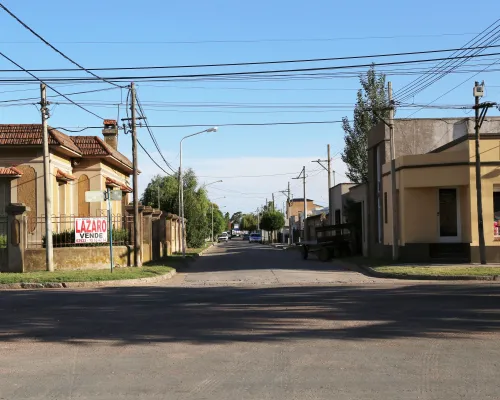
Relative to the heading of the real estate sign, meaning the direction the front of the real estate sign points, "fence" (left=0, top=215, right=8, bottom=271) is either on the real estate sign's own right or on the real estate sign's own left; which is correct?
on the real estate sign's own right

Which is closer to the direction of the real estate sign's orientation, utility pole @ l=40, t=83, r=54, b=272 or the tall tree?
the utility pole

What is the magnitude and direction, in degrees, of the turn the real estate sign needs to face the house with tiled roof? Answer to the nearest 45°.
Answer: approximately 180°

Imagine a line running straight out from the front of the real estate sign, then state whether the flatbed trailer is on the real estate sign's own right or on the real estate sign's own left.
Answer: on the real estate sign's own left

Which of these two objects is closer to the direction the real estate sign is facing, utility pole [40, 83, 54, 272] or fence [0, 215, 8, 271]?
the utility pole

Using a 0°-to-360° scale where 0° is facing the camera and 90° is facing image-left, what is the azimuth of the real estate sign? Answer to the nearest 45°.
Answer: approximately 0°

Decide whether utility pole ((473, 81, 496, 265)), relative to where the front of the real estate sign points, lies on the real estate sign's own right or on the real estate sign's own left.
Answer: on the real estate sign's own left

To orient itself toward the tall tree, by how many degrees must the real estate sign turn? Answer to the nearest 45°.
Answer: approximately 135° to its left
